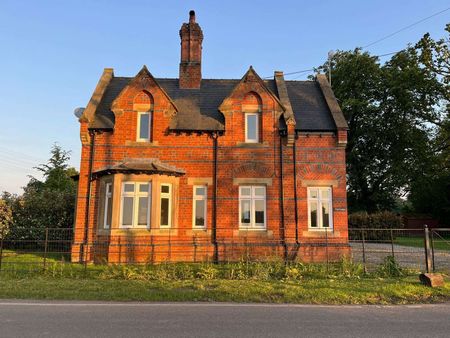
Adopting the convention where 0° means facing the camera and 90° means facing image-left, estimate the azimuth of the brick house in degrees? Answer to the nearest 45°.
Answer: approximately 0°

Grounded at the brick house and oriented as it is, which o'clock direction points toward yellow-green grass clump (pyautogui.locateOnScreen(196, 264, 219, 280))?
The yellow-green grass clump is roughly at 12 o'clock from the brick house.

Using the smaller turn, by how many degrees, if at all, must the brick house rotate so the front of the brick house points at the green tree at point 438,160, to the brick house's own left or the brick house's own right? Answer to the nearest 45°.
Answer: approximately 135° to the brick house's own left

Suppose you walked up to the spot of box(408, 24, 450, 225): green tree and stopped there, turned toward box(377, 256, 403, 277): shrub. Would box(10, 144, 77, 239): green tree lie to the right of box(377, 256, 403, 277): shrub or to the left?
right

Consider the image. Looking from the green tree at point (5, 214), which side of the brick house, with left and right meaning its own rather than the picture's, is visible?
right

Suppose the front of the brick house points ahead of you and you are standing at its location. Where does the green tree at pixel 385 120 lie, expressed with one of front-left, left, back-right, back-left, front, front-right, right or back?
back-left
